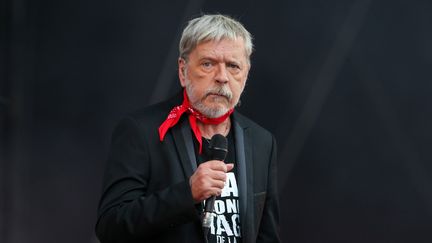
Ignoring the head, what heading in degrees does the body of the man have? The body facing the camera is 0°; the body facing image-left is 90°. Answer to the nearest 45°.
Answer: approximately 315°
